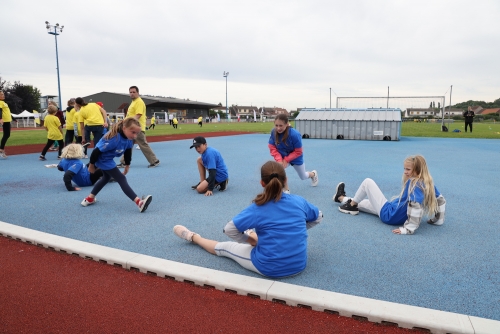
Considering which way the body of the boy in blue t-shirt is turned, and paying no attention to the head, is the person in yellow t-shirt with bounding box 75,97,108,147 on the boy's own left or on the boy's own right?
on the boy's own right

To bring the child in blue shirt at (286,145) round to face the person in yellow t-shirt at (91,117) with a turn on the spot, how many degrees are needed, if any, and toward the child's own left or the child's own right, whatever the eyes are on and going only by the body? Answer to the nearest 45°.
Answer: approximately 90° to the child's own right

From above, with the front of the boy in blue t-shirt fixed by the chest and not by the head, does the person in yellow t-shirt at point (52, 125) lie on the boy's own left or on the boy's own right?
on the boy's own right

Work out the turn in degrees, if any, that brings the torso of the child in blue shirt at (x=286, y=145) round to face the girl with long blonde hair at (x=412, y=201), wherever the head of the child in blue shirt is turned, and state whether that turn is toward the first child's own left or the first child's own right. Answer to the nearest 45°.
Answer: approximately 90° to the first child's own left

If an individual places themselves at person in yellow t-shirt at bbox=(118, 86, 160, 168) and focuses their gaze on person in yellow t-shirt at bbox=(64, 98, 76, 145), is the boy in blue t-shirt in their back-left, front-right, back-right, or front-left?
back-left

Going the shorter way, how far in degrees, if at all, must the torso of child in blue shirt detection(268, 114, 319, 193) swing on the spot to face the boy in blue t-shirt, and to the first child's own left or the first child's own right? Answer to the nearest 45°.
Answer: approximately 45° to the first child's own right

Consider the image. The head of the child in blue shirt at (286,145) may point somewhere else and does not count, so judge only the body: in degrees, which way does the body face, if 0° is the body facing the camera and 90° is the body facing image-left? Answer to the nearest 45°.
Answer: approximately 45°

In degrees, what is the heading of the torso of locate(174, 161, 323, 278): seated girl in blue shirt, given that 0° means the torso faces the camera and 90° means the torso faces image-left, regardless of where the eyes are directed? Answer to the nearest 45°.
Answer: approximately 180°

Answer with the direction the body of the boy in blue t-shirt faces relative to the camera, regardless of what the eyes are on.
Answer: to the viewer's left

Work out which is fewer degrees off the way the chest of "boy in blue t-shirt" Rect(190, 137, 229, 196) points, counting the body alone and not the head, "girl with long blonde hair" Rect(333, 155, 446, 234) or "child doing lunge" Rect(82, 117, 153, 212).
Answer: the child doing lunge

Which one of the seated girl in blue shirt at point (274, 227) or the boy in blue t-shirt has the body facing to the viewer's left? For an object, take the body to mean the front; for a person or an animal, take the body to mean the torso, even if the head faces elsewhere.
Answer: the boy in blue t-shirt

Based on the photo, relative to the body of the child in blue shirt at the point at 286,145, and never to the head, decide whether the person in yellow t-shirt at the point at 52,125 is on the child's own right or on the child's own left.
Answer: on the child's own right

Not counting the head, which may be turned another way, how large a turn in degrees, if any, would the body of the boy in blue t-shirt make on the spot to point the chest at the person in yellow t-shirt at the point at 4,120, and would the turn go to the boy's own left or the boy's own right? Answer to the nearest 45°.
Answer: approximately 45° to the boy's own right

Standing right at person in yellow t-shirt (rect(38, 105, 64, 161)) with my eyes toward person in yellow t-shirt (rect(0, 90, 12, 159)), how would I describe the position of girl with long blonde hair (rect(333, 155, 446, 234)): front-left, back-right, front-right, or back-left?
back-left
